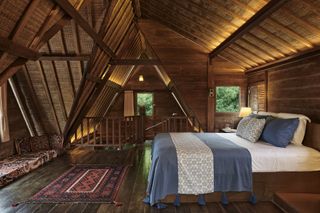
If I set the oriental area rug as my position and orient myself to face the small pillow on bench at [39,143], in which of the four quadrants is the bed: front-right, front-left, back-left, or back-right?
back-right

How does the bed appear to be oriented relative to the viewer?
to the viewer's left

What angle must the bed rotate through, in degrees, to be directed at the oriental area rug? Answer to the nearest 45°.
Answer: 0° — it already faces it

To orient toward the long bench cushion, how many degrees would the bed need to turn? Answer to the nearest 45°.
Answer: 0° — it already faces it

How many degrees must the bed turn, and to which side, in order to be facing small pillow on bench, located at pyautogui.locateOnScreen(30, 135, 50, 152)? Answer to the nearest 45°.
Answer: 0° — it already faces it
